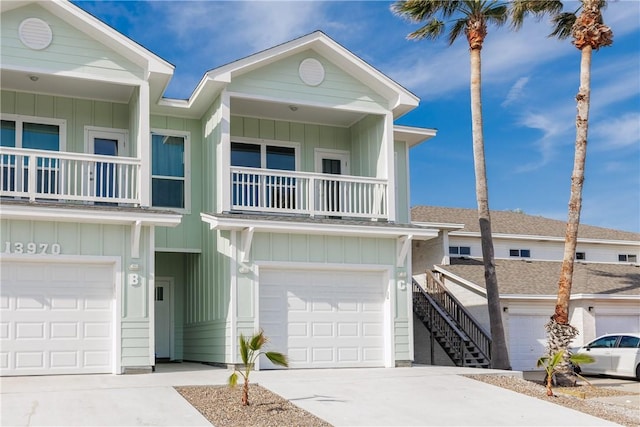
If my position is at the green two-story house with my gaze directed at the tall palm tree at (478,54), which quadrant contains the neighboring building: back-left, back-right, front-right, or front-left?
front-left

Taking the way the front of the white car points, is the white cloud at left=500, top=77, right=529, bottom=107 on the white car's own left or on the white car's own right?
on the white car's own right

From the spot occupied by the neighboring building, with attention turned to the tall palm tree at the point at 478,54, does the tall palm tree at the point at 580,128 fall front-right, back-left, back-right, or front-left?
front-left

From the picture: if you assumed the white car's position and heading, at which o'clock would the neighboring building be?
The neighboring building is roughly at 2 o'clock from the white car.

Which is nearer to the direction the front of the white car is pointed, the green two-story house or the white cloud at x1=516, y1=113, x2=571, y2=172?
the green two-story house

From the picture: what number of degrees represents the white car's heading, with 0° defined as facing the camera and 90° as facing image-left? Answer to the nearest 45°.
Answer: approximately 90°

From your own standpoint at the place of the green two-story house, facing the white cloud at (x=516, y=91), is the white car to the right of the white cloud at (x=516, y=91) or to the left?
right

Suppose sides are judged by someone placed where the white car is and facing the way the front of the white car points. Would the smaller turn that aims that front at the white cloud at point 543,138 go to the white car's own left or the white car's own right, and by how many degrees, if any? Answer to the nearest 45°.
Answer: approximately 90° to the white car's own right
